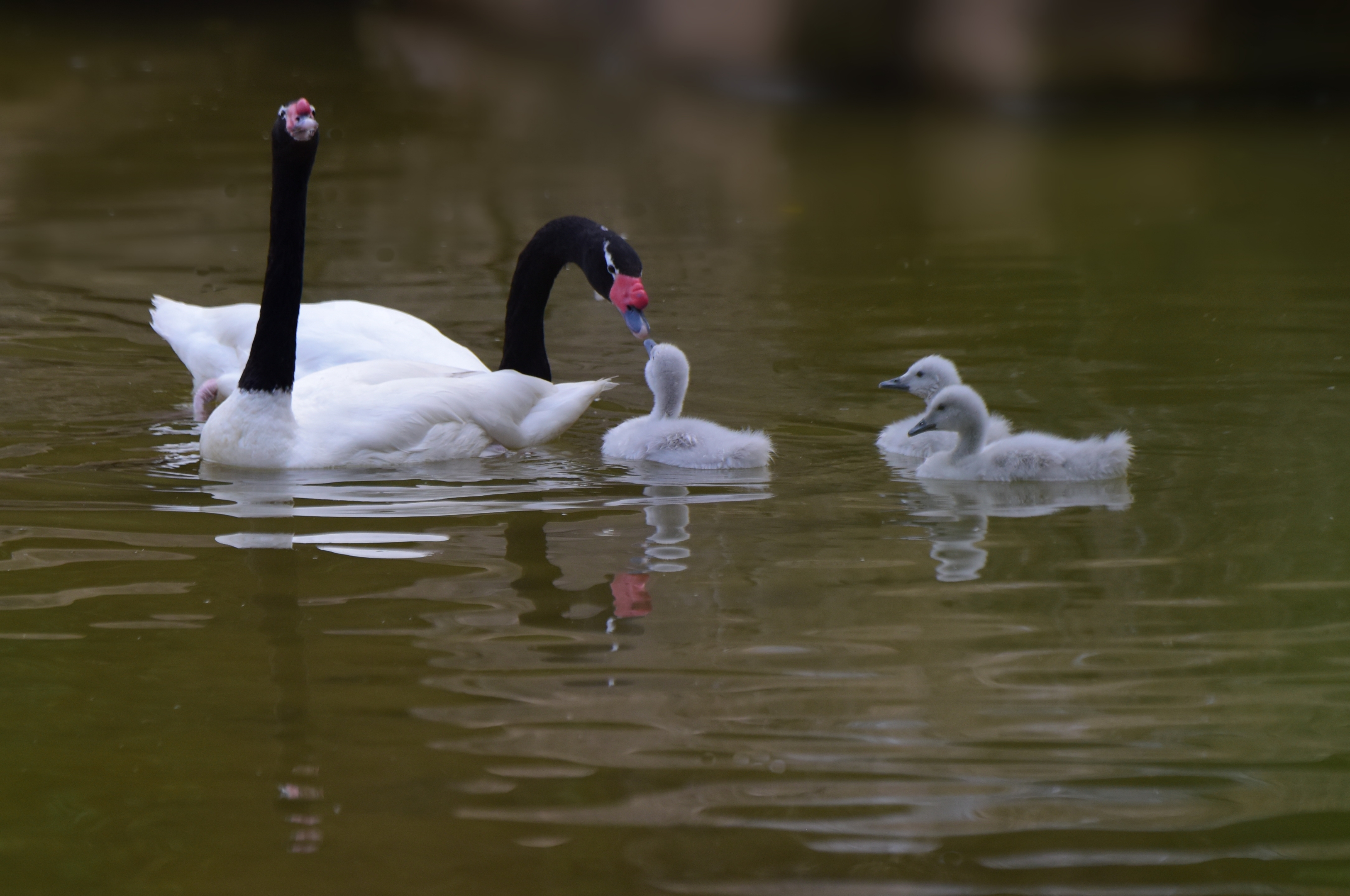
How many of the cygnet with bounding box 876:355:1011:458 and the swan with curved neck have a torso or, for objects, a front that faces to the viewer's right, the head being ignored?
1

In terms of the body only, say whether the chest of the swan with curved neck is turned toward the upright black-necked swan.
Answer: no

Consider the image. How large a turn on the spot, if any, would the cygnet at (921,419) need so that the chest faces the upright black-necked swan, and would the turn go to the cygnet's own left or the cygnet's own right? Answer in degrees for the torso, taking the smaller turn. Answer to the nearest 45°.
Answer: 0° — it already faces it

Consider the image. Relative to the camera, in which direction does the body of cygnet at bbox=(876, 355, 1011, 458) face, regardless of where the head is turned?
to the viewer's left

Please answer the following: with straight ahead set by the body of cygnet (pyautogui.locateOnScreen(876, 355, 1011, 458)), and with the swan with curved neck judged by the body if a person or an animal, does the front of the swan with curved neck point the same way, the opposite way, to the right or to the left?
the opposite way

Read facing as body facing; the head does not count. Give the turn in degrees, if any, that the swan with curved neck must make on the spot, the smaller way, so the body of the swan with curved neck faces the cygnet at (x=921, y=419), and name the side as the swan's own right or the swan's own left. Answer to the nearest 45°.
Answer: approximately 45° to the swan's own right

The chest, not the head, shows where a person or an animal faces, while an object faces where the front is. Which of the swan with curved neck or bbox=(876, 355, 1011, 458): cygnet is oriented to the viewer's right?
the swan with curved neck

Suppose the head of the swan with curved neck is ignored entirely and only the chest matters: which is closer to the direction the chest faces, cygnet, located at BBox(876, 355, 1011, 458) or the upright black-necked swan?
the cygnet

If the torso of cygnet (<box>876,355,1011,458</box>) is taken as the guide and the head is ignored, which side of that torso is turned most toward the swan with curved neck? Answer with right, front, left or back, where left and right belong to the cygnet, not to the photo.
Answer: front

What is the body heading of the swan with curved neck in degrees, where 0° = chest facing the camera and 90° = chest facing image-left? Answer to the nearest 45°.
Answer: approximately 270°
